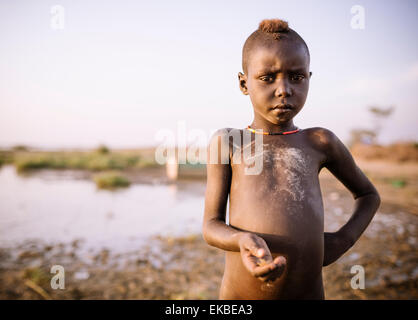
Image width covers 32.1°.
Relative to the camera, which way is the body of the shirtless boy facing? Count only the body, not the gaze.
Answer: toward the camera

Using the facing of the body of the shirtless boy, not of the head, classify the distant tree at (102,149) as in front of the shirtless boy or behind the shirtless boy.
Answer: behind

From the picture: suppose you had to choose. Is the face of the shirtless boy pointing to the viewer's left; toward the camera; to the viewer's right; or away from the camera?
toward the camera
